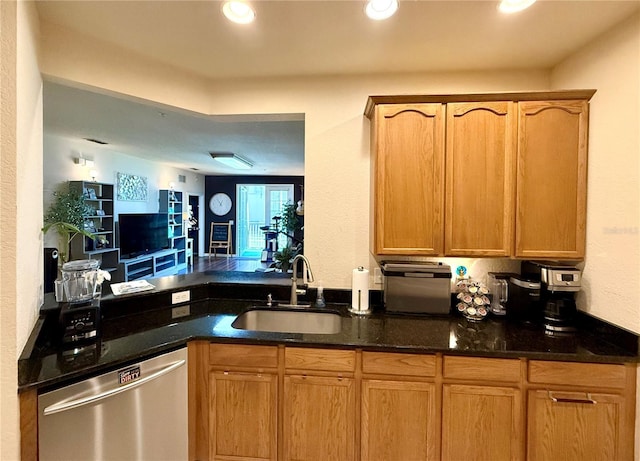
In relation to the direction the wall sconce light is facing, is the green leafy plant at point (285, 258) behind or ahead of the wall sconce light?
ahead

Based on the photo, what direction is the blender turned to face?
toward the camera

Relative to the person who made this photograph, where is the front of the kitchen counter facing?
facing the viewer

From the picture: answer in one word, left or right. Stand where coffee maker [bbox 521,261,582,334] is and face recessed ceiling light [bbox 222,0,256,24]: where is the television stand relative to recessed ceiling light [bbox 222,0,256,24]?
right

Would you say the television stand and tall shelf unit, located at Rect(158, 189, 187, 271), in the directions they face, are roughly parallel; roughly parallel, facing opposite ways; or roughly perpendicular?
roughly parallel

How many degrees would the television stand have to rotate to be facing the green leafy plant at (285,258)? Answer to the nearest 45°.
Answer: approximately 45° to its right

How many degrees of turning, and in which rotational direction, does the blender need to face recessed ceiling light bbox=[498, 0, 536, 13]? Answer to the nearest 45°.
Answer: approximately 45° to its left

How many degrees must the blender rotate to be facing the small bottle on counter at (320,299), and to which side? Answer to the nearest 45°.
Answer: approximately 90° to its left

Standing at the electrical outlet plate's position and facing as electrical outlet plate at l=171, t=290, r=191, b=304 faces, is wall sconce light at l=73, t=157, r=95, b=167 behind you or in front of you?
behind

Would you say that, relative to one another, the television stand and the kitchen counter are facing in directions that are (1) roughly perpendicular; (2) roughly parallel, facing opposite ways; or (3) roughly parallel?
roughly perpendicular

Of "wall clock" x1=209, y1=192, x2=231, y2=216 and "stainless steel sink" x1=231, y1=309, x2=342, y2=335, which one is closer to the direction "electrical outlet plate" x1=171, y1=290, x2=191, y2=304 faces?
the stainless steel sink

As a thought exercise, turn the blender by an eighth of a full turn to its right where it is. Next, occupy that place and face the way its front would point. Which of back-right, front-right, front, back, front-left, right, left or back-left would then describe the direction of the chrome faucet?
back-left

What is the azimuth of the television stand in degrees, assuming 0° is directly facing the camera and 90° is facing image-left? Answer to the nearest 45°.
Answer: approximately 315°

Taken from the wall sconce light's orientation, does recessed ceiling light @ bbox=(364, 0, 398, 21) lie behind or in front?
in front

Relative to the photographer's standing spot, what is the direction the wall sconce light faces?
facing the viewer and to the right of the viewer
